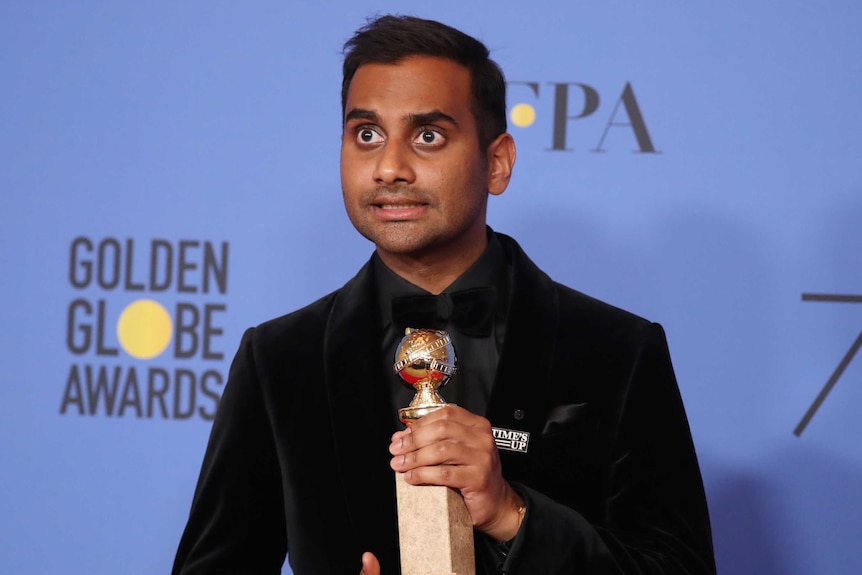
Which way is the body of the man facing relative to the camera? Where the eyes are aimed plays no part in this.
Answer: toward the camera
